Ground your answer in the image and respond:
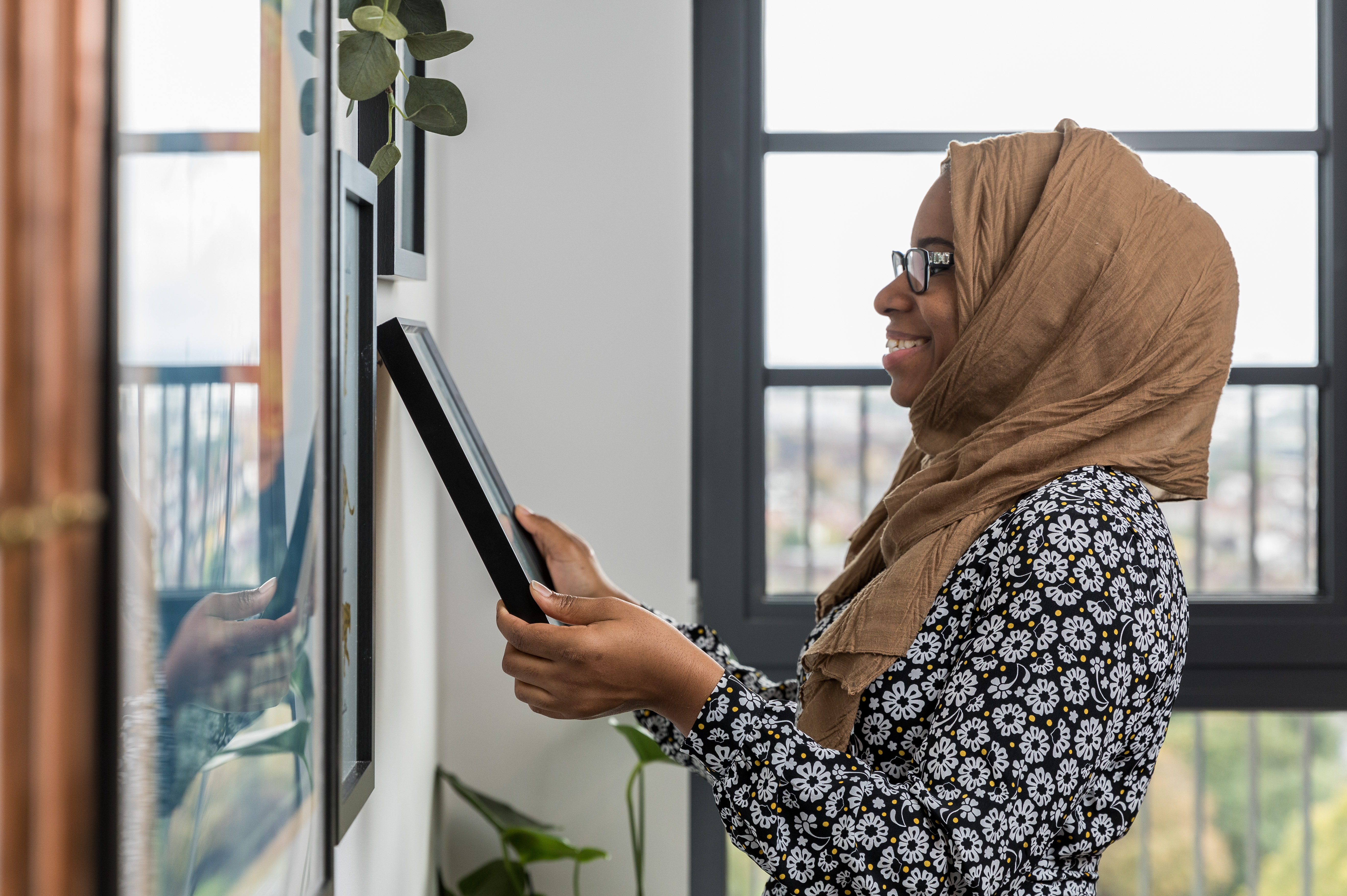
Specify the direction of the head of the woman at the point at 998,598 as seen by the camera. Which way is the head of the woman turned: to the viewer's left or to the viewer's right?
to the viewer's left

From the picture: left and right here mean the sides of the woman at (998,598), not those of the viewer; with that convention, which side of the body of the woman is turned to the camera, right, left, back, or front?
left

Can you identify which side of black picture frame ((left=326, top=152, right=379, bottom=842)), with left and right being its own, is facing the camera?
right
